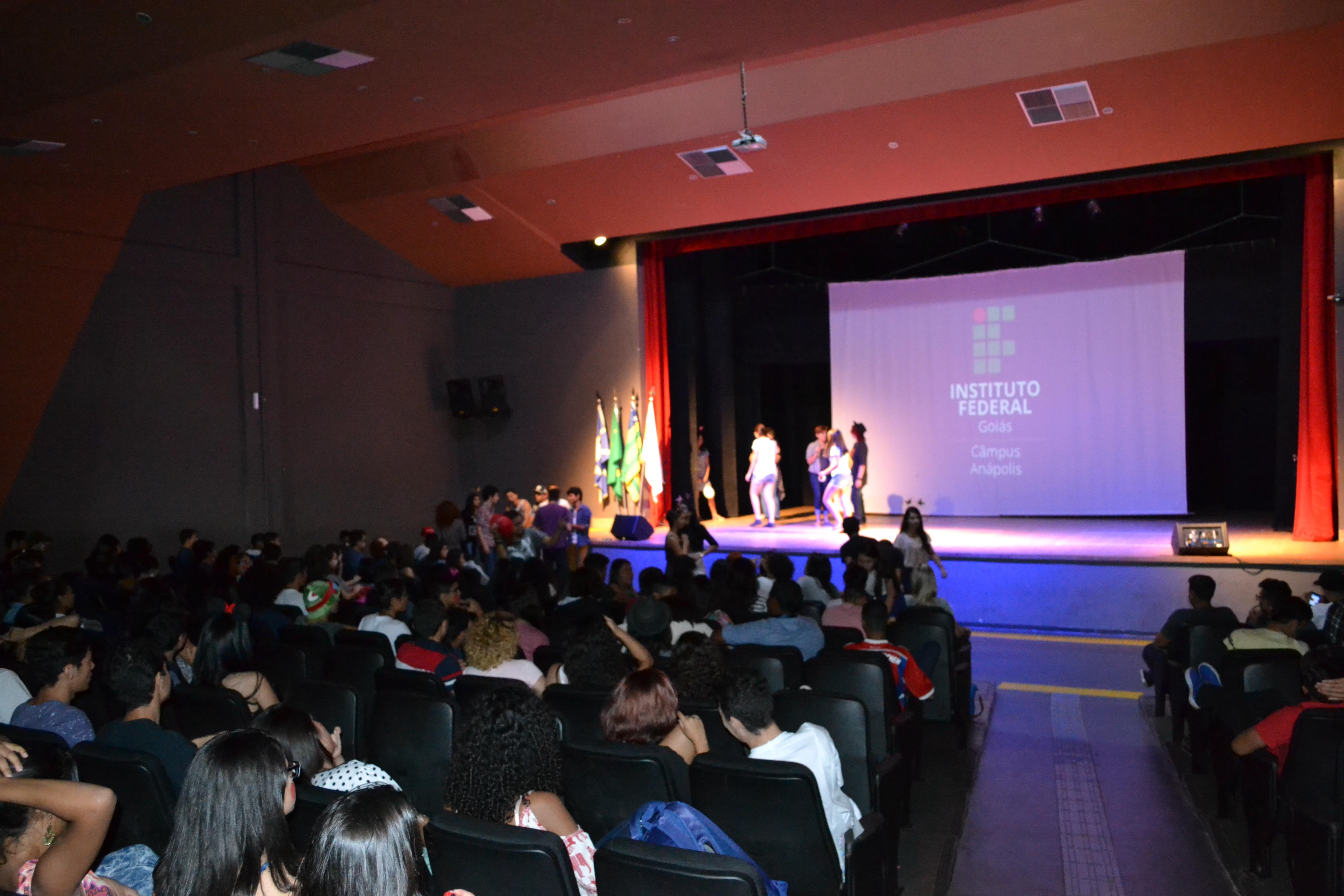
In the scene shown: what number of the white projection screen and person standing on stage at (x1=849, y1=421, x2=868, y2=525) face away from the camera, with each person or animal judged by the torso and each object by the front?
0

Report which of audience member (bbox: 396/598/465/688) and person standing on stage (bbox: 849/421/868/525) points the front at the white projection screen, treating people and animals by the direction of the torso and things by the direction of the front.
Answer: the audience member

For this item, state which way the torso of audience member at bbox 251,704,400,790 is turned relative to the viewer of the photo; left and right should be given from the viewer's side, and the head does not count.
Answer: facing away from the viewer and to the right of the viewer

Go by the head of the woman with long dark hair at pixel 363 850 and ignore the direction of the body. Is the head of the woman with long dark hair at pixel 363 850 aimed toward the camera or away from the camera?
away from the camera

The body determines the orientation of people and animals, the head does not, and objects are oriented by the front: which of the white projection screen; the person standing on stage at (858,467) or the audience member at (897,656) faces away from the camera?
the audience member

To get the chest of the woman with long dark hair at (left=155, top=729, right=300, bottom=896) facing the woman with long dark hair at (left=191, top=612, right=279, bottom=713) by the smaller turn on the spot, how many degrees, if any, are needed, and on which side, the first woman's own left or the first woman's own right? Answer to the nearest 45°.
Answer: approximately 45° to the first woman's own left

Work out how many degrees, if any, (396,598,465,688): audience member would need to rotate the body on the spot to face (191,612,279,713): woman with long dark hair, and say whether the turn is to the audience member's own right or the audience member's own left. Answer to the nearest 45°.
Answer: approximately 135° to the audience member's own left

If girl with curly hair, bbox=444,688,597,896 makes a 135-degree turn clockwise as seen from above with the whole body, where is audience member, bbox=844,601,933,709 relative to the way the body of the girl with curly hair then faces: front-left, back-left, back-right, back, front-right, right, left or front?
left

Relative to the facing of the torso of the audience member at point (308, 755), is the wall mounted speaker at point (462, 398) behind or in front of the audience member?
in front

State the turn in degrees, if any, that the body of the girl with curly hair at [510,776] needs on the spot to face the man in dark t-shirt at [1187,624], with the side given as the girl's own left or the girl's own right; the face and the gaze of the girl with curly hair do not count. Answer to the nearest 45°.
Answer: approximately 45° to the girl's own right

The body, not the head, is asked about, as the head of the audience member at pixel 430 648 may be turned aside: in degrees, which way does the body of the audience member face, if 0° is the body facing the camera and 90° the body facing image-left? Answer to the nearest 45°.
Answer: approximately 225°

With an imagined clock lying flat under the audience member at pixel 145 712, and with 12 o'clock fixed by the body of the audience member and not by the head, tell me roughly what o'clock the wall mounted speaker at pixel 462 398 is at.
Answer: The wall mounted speaker is roughly at 11 o'clock from the audience member.

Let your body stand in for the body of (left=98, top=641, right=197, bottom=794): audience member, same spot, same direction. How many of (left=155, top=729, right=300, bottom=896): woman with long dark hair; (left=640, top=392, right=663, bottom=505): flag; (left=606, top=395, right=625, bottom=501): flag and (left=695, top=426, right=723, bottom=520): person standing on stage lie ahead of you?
3

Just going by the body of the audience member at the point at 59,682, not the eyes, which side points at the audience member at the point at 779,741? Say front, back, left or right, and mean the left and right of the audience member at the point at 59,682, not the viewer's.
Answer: right

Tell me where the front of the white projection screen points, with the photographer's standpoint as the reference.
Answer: facing the viewer and to the left of the viewer

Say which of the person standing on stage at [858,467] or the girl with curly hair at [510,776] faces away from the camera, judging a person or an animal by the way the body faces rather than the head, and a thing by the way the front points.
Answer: the girl with curly hair

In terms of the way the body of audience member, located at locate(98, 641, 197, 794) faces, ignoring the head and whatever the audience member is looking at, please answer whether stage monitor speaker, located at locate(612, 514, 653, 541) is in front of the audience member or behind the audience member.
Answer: in front

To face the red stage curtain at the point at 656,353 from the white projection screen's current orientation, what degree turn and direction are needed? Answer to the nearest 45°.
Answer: approximately 45° to its right
